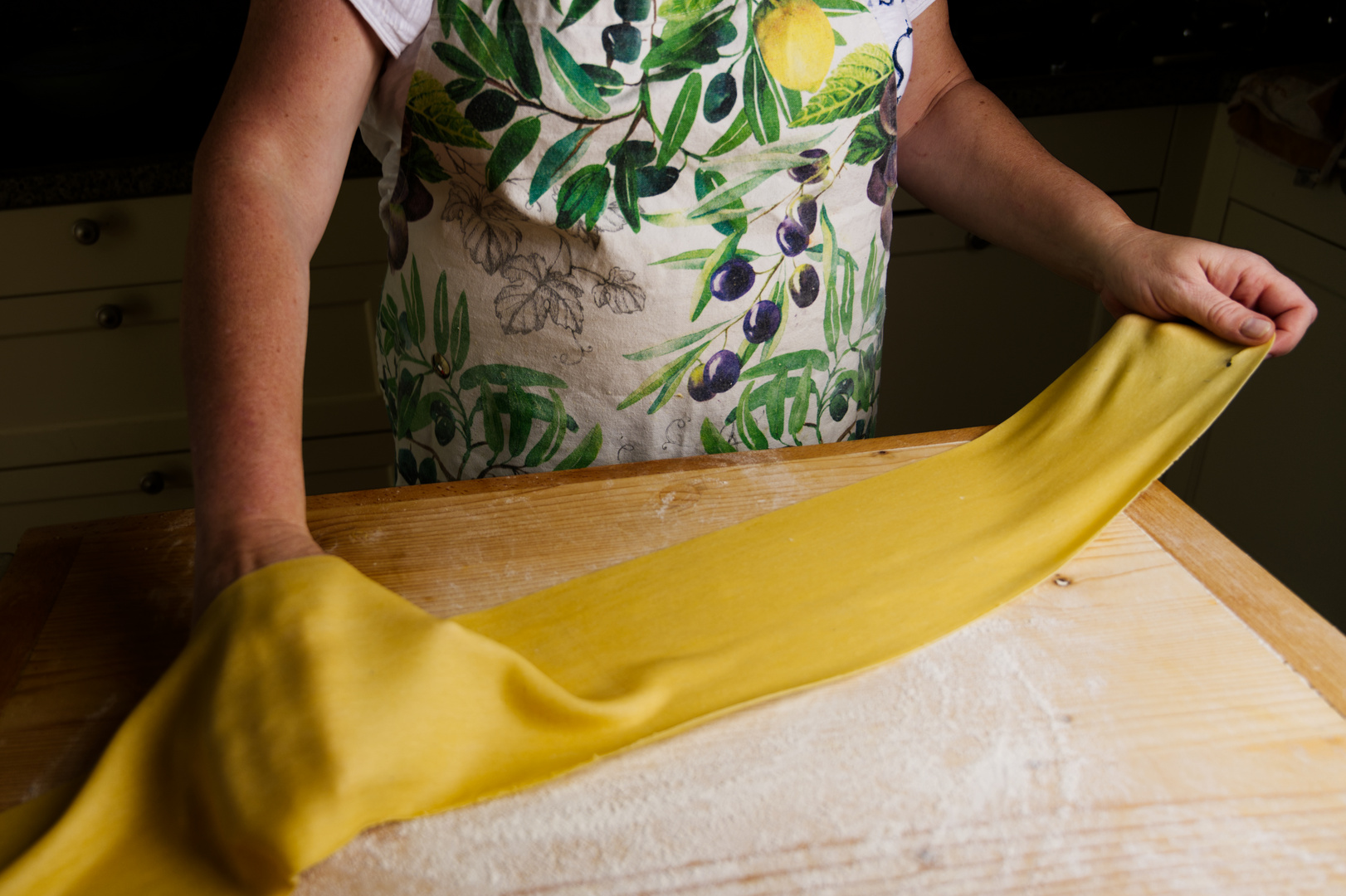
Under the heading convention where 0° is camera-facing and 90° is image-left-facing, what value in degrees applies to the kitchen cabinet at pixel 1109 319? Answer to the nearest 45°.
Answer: approximately 45°

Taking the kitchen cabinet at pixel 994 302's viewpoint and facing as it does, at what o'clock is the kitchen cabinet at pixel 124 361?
the kitchen cabinet at pixel 124 361 is roughly at 2 o'clock from the kitchen cabinet at pixel 994 302.

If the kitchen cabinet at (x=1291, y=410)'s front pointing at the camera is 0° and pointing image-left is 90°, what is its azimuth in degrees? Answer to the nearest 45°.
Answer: approximately 45°

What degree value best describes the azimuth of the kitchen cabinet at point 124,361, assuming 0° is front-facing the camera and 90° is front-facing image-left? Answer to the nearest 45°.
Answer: approximately 0°
